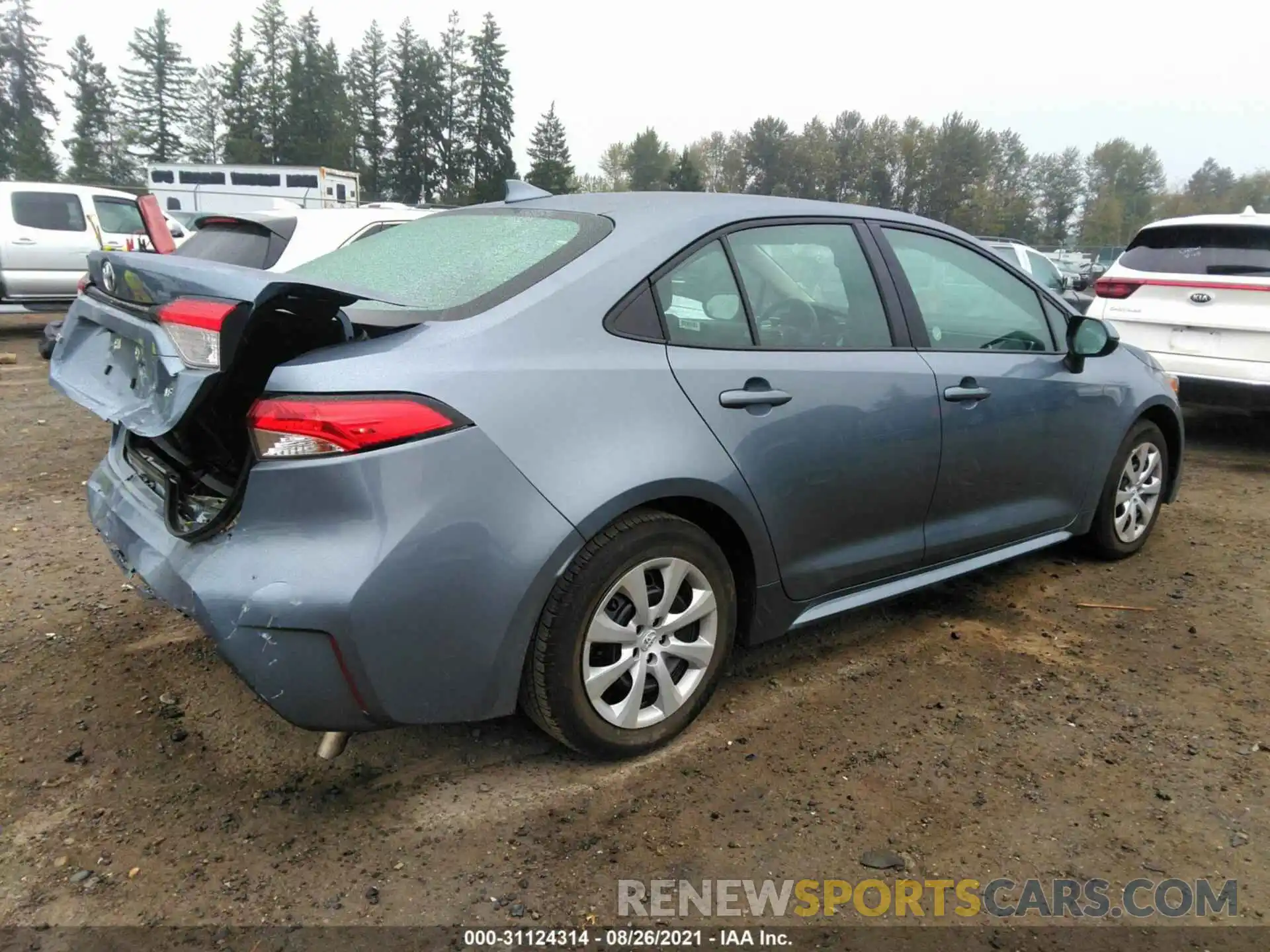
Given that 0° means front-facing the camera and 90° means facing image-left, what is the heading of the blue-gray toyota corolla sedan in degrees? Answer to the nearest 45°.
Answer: approximately 225°

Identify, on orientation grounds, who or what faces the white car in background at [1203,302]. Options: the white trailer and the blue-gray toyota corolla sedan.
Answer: the blue-gray toyota corolla sedan

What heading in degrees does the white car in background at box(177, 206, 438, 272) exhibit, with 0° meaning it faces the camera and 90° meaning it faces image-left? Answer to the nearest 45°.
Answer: approximately 225°

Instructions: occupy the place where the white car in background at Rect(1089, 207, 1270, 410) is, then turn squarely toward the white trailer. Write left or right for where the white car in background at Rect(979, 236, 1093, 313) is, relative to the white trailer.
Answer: right

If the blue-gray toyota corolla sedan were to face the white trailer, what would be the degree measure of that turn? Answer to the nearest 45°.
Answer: approximately 90° to its left

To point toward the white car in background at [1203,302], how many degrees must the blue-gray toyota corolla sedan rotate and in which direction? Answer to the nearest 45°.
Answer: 0° — it already faces it

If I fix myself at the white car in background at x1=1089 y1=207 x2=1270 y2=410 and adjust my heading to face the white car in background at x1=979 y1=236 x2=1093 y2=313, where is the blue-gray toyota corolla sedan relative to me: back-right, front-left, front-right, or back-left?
back-left

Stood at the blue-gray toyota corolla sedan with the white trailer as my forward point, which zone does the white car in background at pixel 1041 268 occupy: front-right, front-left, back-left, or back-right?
front-right

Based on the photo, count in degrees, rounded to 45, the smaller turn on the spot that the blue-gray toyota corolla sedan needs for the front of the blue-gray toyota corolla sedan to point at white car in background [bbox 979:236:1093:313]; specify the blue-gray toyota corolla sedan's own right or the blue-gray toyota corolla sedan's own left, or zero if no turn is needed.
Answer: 0° — it already faces it

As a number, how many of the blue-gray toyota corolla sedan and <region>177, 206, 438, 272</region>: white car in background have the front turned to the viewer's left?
0

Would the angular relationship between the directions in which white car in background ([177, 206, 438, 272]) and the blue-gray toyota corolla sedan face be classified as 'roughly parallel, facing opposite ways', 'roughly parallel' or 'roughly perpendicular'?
roughly parallel

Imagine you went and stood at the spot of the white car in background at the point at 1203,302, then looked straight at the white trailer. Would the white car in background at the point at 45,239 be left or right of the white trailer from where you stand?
left
